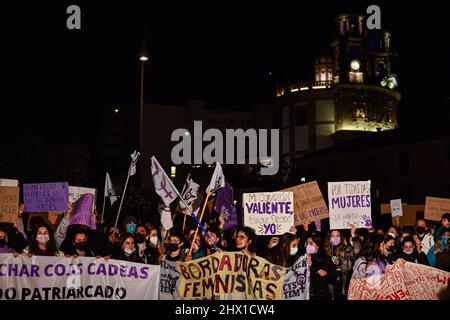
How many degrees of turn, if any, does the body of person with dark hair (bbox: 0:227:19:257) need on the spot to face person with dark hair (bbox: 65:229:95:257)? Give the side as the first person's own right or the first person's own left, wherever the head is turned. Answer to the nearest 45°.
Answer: approximately 45° to the first person's own left

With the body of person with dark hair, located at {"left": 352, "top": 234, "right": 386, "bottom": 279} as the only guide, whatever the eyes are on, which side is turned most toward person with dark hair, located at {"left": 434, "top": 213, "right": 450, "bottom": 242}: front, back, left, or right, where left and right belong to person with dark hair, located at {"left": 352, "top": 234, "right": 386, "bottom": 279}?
left

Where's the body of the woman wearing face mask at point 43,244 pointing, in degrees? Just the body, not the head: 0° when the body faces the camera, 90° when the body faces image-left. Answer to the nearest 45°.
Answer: approximately 0°

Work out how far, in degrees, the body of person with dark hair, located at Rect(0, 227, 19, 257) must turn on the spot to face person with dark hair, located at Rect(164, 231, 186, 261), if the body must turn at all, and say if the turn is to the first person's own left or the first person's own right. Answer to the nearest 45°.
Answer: approximately 90° to the first person's own left

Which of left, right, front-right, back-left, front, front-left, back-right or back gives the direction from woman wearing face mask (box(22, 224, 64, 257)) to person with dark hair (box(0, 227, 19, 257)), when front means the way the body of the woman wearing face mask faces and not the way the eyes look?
back-right

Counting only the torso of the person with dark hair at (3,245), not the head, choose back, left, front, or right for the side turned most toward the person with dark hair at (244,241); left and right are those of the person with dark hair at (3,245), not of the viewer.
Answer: left
